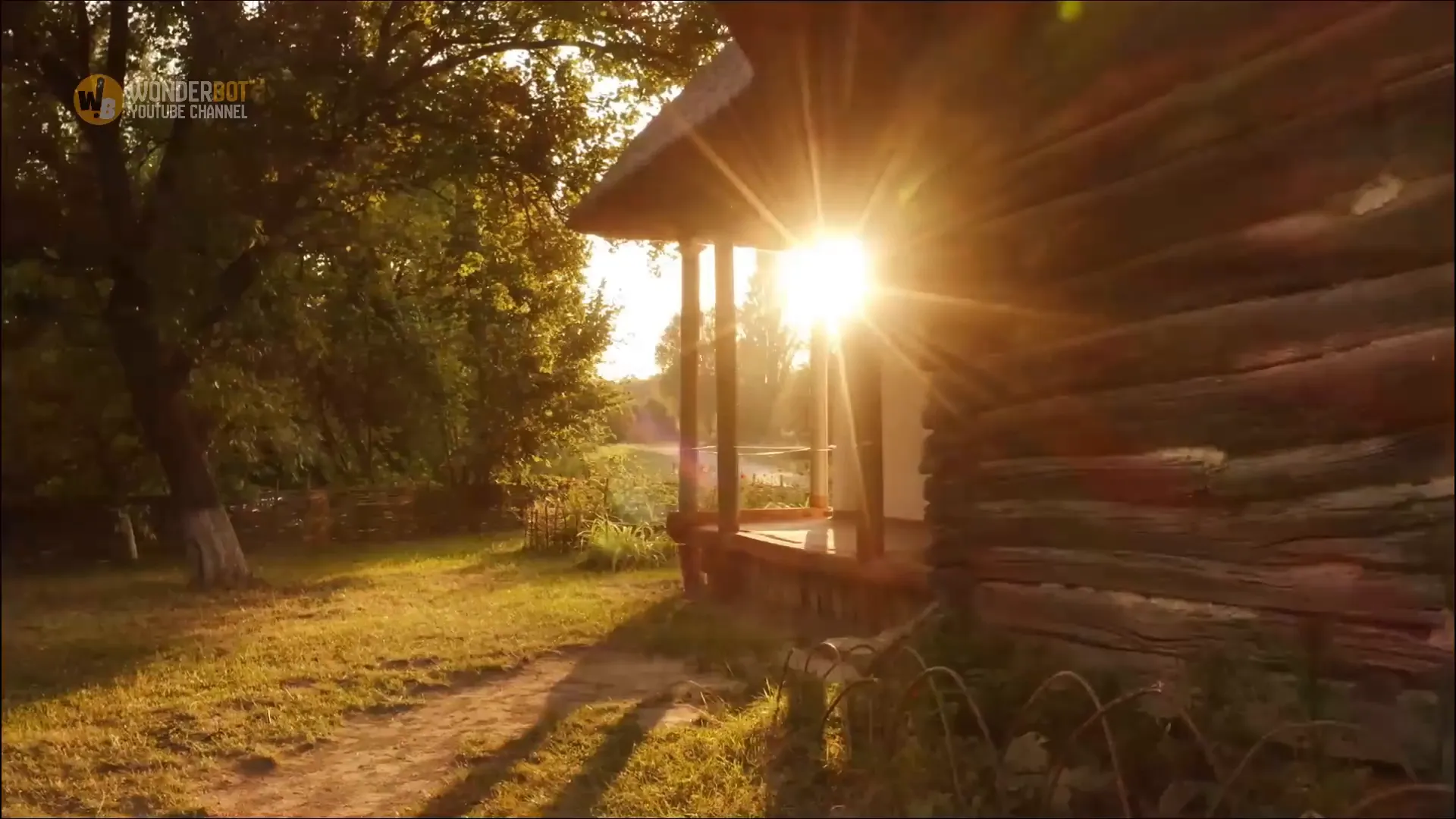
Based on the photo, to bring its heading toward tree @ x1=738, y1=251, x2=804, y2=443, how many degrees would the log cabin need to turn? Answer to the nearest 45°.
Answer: approximately 45° to its right

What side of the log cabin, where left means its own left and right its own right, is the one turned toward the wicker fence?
front

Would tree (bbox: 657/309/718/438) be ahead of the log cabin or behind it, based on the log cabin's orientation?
ahead

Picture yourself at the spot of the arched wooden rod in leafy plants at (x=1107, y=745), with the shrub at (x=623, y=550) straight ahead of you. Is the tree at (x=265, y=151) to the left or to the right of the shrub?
left

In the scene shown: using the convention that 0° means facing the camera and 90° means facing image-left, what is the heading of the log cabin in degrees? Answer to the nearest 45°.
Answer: approximately 135°
